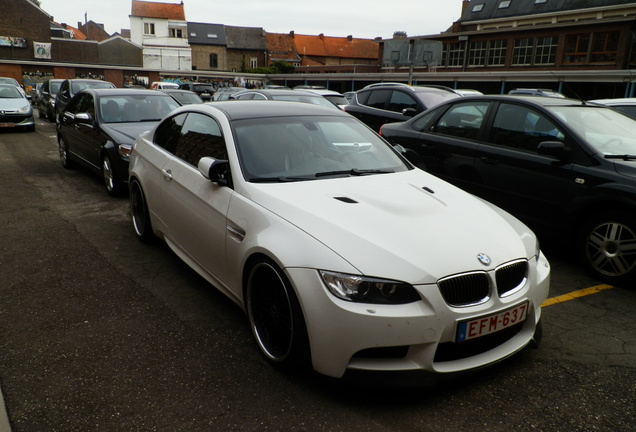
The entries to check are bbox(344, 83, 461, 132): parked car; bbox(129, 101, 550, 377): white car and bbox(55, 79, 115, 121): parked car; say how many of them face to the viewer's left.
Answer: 0

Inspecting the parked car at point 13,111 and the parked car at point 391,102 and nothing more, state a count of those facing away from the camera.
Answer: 0

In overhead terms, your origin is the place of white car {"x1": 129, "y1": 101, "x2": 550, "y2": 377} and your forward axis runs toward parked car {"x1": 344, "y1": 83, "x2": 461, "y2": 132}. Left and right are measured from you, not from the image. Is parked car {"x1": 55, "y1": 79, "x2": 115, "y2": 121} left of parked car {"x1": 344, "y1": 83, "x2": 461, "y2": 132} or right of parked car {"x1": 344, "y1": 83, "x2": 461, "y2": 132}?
left

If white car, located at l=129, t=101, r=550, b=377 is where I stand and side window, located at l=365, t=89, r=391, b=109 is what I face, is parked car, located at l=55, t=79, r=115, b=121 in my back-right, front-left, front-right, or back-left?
front-left

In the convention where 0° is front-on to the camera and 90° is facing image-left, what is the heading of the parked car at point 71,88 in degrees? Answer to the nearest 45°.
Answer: approximately 315°

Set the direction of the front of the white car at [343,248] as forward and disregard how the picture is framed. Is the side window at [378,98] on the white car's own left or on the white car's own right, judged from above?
on the white car's own left

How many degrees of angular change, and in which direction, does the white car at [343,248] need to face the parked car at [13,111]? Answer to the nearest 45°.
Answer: approximately 180°

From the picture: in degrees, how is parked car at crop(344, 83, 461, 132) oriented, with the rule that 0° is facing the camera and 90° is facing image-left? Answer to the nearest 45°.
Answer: approximately 315°

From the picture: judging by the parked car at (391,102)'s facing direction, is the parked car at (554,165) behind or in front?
in front

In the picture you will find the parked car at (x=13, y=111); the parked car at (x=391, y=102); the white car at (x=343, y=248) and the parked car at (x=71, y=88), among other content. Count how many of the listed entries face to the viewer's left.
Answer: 0

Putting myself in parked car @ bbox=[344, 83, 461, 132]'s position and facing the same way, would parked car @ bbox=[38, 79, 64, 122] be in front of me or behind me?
behind

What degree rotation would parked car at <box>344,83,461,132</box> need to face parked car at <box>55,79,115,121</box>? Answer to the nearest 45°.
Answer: approximately 135° to its right

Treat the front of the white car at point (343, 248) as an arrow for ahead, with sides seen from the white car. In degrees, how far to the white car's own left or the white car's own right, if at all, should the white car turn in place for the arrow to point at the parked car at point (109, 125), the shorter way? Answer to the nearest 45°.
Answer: approximately 180°

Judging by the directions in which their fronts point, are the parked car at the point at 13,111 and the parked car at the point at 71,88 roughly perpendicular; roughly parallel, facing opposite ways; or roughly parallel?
roughly parallel

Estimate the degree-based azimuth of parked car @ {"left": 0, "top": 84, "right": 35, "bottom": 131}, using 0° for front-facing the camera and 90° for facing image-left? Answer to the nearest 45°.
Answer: approximately 315°
